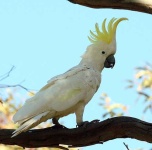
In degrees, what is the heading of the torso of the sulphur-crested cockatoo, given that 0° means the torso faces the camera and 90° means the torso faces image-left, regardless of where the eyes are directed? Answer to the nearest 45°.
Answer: approximately 270°
